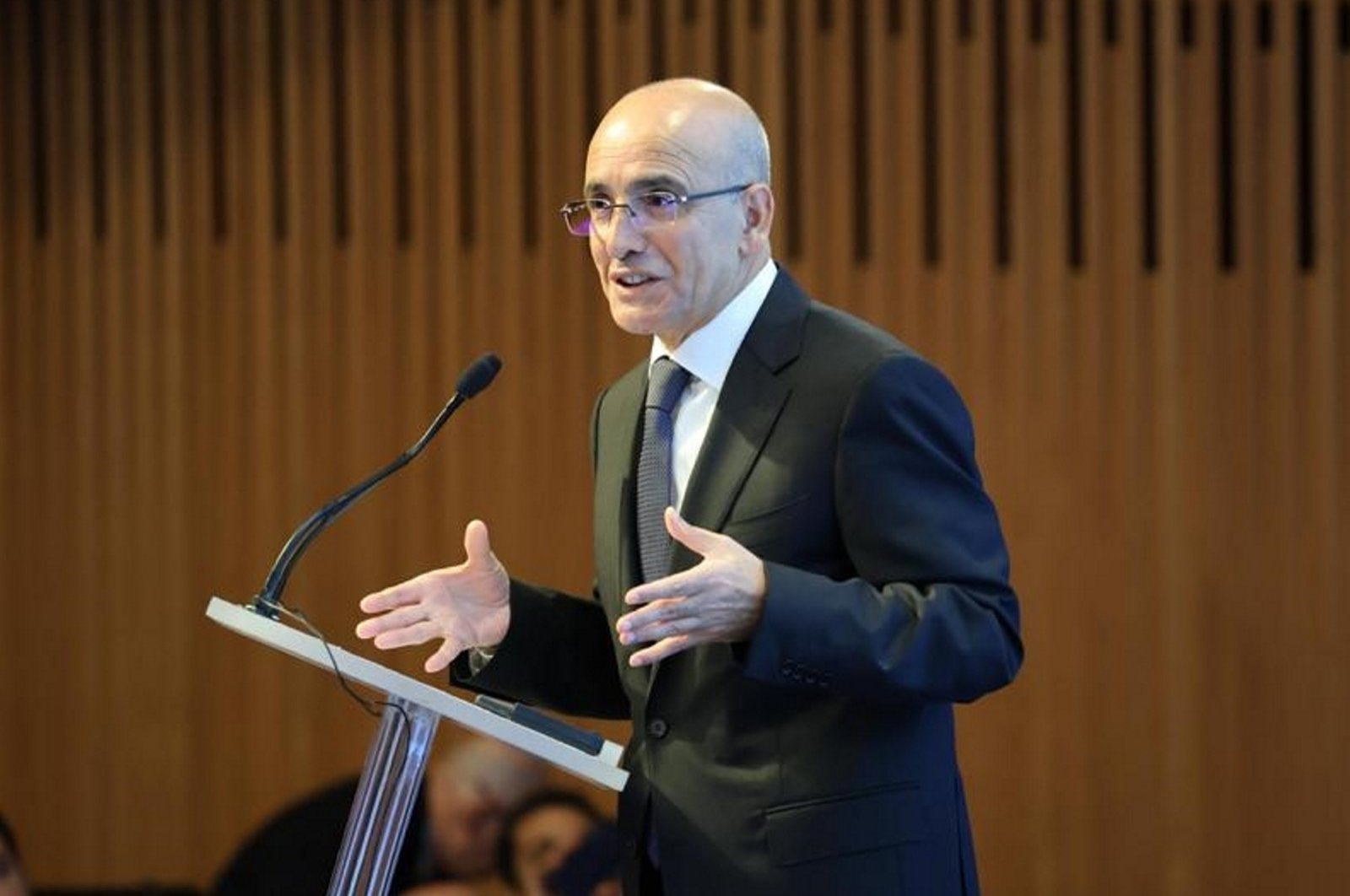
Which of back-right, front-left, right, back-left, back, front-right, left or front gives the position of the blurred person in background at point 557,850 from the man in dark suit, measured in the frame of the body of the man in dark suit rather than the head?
back-right

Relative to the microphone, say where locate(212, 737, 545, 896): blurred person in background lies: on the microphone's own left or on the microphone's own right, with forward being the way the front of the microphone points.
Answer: on the microphone's own left

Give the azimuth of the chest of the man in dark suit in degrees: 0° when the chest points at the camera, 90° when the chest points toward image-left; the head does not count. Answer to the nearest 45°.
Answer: approximately 45°

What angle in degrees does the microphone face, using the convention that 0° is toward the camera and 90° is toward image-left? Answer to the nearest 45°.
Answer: approximately 270°
